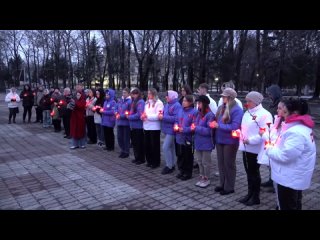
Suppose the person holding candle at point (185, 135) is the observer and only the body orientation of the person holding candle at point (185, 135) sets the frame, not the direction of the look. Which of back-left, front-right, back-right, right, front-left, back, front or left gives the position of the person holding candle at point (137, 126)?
right

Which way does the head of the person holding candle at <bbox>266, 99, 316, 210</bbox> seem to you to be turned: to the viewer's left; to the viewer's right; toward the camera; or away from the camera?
to the viewer's left

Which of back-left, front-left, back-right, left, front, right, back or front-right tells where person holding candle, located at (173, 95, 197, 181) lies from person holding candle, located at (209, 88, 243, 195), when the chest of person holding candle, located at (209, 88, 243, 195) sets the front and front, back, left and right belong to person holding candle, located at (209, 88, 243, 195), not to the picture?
right

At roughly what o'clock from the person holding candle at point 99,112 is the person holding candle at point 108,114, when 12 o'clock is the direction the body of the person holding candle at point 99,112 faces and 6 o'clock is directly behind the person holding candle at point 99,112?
the person holding candle at point 108,114 is roughly at 10 o'clock from the person holding candle at point 99,112.

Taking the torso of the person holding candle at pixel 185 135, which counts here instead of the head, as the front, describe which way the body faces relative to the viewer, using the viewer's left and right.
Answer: facing the viewer and to the left of the viewer

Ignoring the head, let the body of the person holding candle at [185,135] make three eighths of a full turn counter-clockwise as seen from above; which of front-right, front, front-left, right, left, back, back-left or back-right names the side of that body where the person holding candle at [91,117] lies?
back-left

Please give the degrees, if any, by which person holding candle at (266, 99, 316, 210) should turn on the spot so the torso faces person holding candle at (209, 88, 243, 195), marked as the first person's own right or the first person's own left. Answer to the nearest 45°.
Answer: approximately 45° to the first person's own right

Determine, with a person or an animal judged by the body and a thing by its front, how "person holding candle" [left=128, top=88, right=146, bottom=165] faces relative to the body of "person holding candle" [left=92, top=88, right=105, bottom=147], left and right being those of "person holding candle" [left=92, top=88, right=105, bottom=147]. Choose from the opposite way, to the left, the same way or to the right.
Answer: the same way

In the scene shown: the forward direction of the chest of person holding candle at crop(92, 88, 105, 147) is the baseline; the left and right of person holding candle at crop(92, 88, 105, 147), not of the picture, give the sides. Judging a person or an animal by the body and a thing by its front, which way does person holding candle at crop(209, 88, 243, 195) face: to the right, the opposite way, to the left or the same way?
the same way

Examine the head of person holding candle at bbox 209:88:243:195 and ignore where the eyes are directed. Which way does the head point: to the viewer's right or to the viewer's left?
to the viewer's left

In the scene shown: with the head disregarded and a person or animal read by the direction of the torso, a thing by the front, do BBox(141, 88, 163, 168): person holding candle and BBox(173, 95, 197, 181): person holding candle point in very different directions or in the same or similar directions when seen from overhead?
same or similar directions

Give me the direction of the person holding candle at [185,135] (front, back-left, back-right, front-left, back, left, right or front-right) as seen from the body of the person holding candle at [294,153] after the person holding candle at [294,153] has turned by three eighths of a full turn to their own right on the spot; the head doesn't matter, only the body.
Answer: left

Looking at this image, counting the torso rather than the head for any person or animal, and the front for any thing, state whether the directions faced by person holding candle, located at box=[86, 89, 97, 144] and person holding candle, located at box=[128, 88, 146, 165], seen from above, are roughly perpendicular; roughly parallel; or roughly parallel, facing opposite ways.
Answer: roughly parallel
